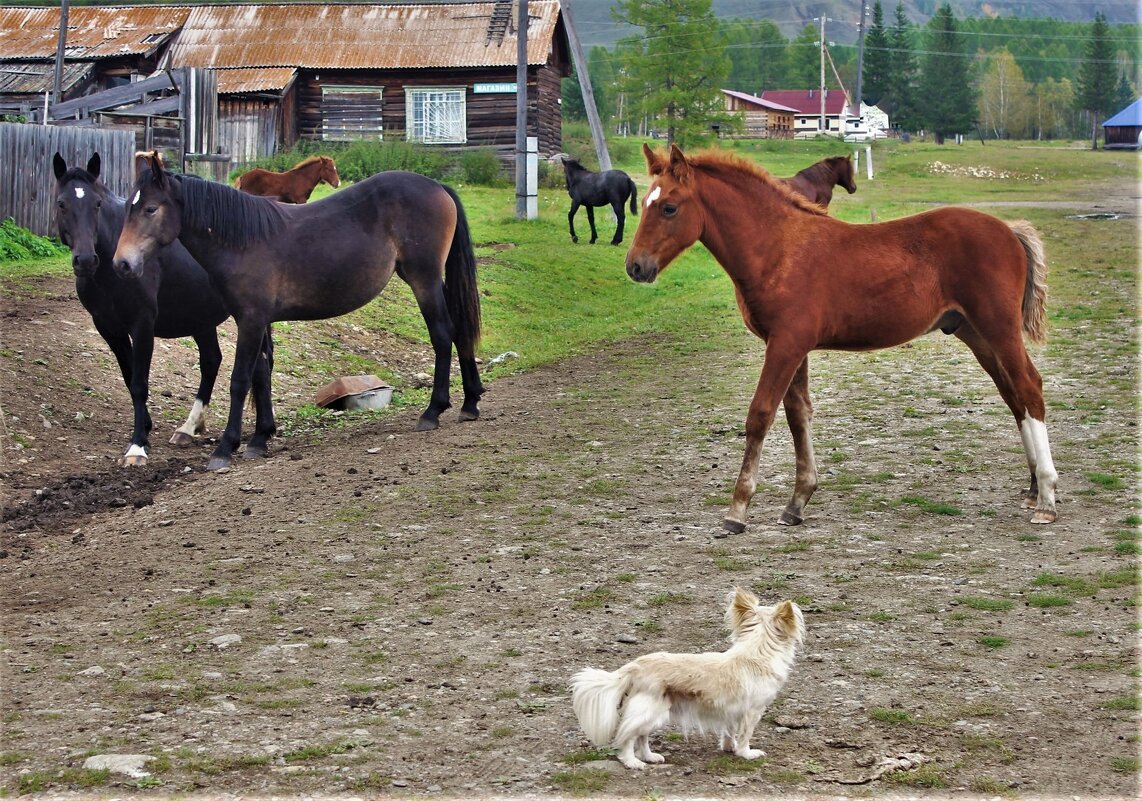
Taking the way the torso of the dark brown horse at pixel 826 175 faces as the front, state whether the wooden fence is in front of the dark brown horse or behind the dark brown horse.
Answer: behind

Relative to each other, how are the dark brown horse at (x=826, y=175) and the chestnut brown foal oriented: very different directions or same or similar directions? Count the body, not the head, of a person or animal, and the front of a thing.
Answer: very different directions

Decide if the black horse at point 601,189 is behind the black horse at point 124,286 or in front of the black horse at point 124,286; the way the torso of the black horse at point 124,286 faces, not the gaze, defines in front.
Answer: behind

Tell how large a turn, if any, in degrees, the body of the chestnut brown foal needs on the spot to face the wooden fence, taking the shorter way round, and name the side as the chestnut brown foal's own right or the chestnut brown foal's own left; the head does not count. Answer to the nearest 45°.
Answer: approximately 45° to the chestnut brown foal's own right

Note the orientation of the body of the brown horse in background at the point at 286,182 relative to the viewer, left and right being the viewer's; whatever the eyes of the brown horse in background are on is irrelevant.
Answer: facing to the right of the viewer

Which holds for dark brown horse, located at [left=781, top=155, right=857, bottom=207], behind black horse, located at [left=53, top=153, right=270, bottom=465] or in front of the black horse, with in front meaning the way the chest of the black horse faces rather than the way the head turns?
behind

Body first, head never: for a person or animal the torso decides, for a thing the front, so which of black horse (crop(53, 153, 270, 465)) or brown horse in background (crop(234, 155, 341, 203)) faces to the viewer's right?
the brown horse in background

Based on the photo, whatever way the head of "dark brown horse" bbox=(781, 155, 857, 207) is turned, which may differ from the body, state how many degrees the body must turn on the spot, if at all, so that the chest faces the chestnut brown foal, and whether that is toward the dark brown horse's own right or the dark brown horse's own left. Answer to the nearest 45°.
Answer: approximately 90° to the dark brown horse's own right

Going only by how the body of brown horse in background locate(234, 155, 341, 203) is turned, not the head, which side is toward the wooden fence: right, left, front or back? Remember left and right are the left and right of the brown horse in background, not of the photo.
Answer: back

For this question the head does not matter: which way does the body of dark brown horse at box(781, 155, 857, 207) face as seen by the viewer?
to the viewer's right

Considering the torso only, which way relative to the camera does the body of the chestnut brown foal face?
to the viewer's left
